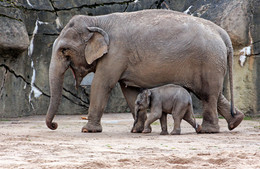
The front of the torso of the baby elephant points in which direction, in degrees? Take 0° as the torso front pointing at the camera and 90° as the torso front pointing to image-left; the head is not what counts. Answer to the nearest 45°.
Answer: approximately 90°

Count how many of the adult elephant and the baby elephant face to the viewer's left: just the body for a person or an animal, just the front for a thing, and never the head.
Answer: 2

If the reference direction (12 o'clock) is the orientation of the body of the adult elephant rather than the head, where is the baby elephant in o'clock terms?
The baby elephant is roughly at 8 o'clock from the adult elephant.

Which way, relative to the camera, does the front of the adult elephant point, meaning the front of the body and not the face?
to the viewer's left
